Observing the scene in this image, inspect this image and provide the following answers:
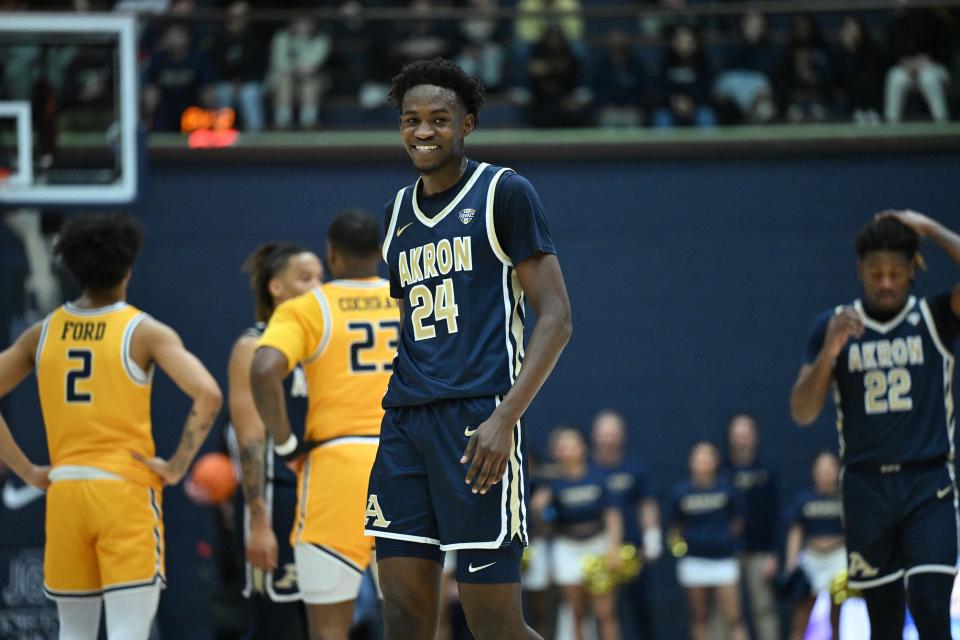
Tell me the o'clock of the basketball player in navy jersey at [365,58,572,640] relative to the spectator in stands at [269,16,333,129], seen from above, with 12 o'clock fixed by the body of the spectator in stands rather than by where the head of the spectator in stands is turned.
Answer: The basketball player in navy jersey is roughly at 12 o'clock from the spectator in stands.

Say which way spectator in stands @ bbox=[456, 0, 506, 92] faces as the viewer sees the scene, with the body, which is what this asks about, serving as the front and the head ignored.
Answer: toward the camera

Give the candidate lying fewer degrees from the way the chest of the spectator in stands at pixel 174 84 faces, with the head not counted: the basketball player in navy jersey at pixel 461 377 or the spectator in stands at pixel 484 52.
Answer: the basketball player in navy jersey

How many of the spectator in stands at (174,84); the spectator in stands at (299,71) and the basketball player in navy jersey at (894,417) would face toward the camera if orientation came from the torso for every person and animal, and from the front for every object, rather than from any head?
3

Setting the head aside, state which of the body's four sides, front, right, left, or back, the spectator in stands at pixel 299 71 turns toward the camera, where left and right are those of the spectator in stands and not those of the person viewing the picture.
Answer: front

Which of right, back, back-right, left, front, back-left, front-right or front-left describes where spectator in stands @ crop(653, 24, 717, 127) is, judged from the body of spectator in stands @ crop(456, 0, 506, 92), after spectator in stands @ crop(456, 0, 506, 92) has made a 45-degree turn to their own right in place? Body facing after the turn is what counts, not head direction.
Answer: back-left

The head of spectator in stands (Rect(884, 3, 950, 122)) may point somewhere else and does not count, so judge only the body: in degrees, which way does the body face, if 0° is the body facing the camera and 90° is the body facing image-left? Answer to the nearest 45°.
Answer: approximately 0°

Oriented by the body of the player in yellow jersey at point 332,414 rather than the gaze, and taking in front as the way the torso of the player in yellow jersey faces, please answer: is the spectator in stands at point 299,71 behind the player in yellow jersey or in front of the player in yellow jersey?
in front

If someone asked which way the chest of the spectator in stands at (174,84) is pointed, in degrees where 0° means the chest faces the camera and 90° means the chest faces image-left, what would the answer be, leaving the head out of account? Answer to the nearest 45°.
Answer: approximately 0°

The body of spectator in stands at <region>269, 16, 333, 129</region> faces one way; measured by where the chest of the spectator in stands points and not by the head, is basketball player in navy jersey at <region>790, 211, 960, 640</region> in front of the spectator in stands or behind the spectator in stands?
in front

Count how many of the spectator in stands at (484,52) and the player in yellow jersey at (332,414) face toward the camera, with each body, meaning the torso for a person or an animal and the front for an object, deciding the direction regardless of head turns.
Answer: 1

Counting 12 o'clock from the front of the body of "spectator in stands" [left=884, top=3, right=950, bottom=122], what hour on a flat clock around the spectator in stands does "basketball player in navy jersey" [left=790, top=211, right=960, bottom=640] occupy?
The basketball player in navy jersey is roughly at 12 o'clock from the spectator in stands.

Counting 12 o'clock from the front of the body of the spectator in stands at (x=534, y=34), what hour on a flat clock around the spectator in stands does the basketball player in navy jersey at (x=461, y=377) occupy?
The basketball player in navy jersey is roughly at 12 o'clock from the spectator in stands.
